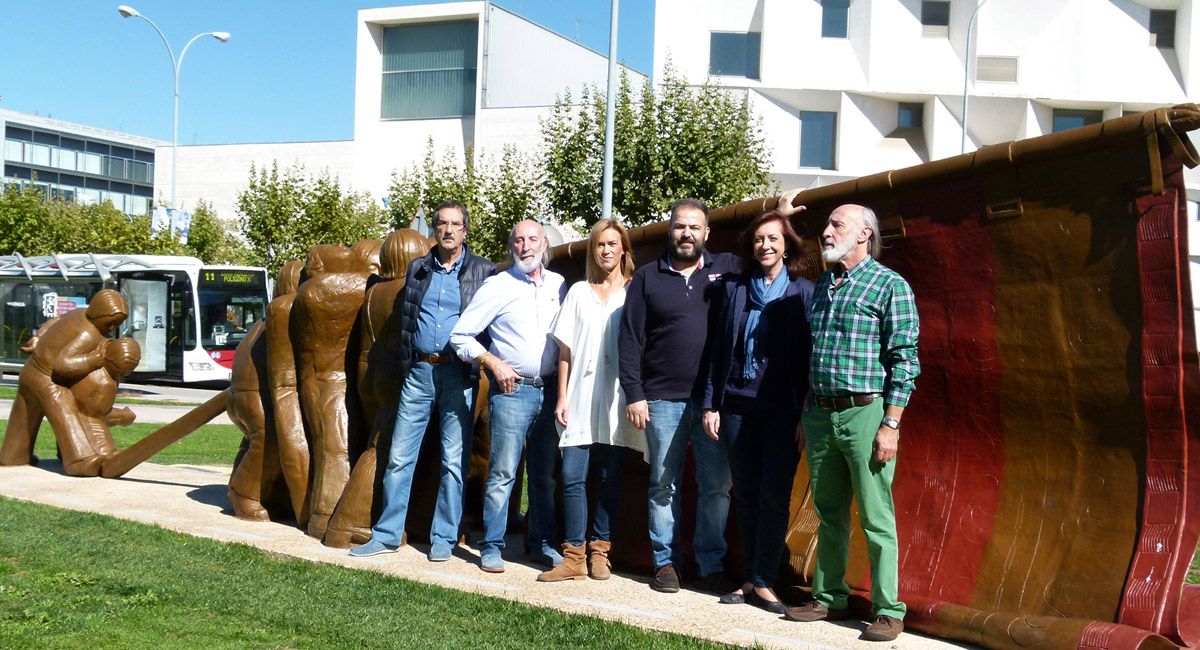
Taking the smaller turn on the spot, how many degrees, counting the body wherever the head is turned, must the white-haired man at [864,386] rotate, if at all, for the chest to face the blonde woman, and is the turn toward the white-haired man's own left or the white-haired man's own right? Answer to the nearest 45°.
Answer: approximately 90° to the white-haired man's own right

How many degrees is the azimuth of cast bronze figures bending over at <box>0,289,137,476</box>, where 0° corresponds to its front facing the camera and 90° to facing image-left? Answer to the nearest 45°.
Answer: approximately 270°

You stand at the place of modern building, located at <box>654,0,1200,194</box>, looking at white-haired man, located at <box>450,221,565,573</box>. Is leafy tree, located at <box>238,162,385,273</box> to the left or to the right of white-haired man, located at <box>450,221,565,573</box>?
right

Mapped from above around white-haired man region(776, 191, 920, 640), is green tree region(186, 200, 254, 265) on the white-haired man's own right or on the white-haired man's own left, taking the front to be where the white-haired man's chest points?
on the white-haired man's own right

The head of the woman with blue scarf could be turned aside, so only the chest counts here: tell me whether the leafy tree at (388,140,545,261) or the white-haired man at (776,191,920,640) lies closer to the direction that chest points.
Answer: the white-haired man

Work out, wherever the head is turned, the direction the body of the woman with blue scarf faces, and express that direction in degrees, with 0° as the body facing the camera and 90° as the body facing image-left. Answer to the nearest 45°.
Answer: approximately 0°

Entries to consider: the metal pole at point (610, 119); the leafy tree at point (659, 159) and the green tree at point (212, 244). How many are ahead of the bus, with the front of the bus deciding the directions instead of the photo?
2

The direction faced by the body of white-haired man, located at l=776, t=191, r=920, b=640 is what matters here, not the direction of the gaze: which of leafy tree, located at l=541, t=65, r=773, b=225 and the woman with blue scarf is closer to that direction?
the woman with blue scarf

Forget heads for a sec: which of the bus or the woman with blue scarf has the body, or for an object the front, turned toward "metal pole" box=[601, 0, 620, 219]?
the bus

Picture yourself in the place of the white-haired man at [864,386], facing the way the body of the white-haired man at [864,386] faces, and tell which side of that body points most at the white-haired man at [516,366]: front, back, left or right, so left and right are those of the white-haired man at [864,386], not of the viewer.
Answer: right

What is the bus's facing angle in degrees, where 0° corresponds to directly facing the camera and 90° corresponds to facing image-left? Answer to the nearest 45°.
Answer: approximately 315°
